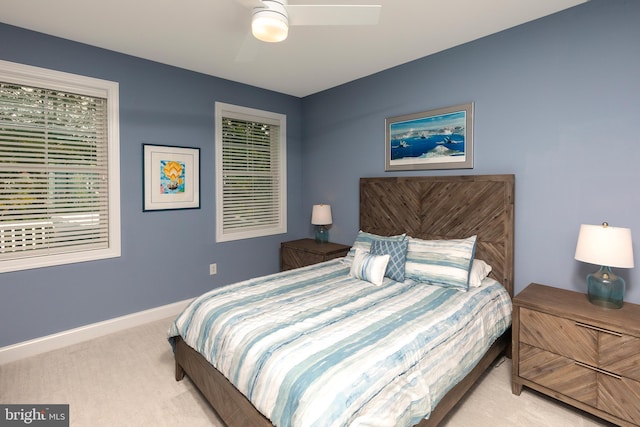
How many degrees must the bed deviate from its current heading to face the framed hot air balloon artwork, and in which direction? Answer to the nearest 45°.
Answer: approximately 90° to its right

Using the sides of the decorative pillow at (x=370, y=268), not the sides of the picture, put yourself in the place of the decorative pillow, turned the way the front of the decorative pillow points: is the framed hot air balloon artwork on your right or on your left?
on your right

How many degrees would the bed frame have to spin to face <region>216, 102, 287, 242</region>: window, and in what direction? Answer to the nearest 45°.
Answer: approximately 90° to its right

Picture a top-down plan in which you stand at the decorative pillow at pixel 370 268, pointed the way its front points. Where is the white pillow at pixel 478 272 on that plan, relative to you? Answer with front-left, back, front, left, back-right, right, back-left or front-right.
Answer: back-left

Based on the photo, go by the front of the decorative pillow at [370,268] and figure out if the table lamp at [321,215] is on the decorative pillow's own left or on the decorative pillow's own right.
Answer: on the decorative pillow's own right

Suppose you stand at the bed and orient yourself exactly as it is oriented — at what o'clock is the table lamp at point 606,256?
The table lamp is roughly at 8 o'clock from the bed.

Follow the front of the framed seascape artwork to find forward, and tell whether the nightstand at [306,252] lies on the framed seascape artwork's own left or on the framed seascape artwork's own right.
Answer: on the framed seascape artwork's own right

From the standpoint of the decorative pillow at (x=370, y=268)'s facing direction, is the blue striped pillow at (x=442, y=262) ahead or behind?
behind

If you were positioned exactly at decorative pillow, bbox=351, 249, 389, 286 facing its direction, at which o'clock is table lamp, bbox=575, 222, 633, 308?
The table lamp is roughly at 8 o'clock from the decorative pillow.

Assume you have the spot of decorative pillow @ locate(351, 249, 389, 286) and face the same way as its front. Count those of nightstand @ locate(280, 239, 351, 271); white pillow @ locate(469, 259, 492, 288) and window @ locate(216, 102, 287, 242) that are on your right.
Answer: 2
